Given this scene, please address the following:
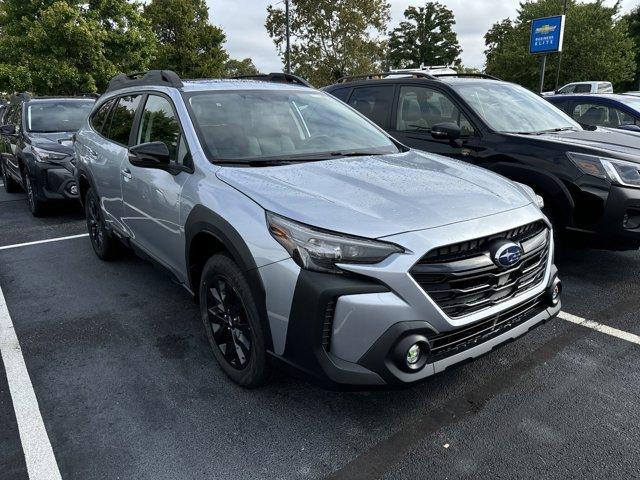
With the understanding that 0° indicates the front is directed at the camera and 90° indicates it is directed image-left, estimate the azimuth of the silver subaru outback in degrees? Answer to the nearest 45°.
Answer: approximately 315°

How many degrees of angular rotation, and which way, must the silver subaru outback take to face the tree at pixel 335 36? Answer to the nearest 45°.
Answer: approximately 135° to its left

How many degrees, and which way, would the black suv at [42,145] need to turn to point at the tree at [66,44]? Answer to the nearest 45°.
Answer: approximately 135° to its left

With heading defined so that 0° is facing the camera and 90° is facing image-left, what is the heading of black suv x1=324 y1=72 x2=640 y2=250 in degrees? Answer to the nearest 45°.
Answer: approximately 315°

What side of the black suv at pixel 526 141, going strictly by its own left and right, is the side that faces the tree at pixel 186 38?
back

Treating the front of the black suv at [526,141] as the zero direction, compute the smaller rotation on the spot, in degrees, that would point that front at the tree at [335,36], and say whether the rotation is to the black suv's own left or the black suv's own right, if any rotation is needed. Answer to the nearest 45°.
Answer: approximately 135° to the black suv's own left

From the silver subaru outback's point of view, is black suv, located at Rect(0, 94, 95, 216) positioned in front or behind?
behind

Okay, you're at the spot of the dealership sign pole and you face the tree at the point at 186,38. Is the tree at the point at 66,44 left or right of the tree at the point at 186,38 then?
left
